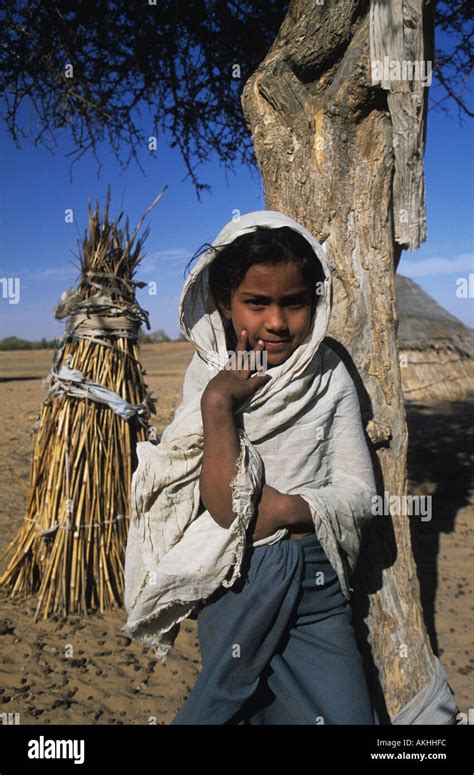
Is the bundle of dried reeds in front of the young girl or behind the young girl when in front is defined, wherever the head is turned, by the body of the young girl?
behind

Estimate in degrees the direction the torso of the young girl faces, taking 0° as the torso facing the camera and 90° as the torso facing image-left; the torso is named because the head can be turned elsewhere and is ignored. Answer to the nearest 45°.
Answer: approximately 0°

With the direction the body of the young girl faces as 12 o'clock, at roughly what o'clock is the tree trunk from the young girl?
The tree trunk is roughly at 7 o'clock from the young girl.
